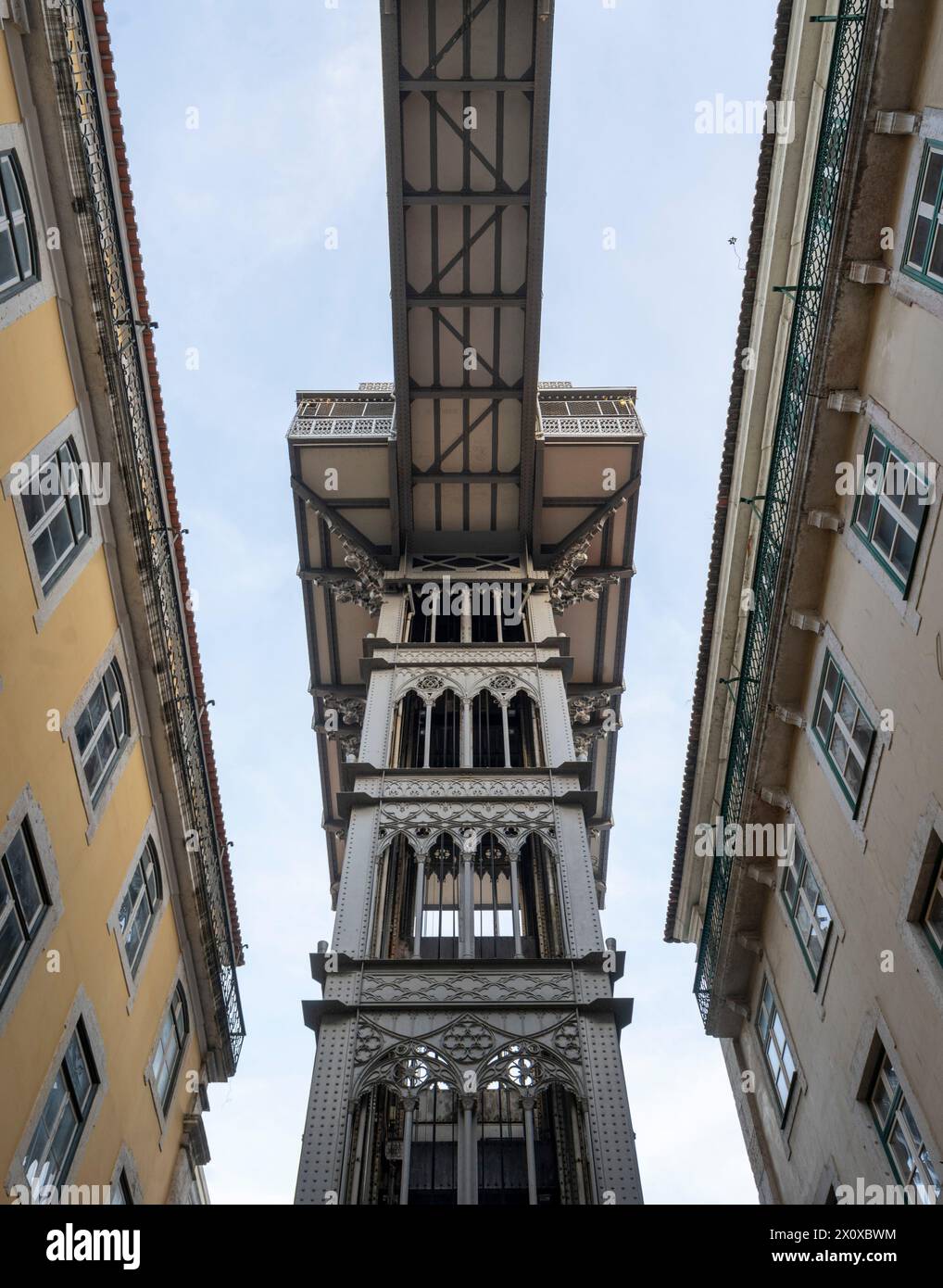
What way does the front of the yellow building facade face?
to the viewer's right
